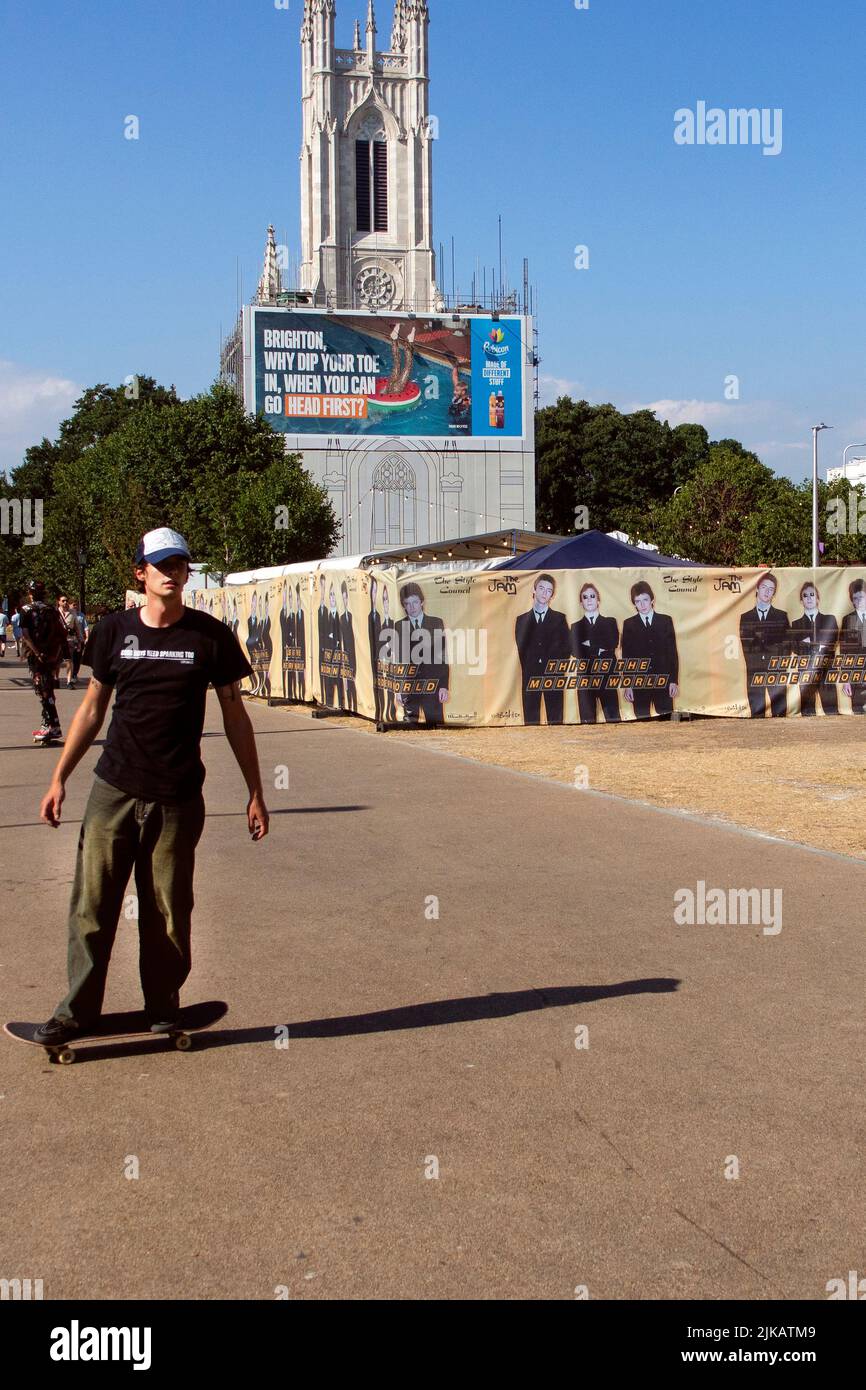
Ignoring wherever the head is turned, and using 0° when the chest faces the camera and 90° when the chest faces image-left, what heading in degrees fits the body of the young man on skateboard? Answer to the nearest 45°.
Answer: approximately 0°

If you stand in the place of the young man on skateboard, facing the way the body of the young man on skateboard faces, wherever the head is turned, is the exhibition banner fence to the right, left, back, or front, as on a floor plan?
back

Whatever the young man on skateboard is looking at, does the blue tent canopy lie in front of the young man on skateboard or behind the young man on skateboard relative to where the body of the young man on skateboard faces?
behind

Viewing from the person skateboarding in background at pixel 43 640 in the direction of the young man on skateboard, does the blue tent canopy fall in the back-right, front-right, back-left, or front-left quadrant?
back-left

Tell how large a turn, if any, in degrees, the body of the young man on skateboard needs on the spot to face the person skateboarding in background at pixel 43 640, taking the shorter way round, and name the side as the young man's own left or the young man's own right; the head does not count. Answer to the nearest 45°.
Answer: approximately 180°
